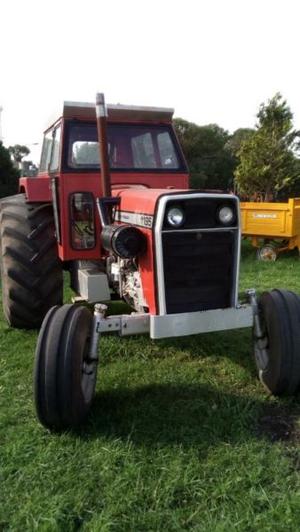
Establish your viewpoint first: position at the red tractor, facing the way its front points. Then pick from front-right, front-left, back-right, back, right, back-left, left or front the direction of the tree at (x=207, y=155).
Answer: back-left

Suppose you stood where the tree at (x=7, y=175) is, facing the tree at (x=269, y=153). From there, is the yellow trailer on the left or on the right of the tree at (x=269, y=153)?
right

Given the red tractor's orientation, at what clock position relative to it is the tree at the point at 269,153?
The tree is roughly at 8 o'clock from the red tractor.

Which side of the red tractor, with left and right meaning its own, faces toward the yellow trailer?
left

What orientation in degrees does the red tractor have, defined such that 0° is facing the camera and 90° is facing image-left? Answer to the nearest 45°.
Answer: approximately 315°

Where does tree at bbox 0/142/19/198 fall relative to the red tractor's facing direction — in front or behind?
behind
